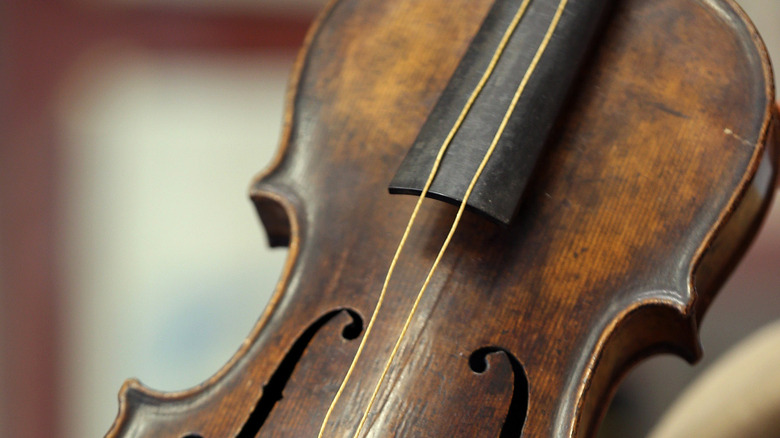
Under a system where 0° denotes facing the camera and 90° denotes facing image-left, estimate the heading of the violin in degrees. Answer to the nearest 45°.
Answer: approximately 0°
